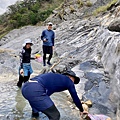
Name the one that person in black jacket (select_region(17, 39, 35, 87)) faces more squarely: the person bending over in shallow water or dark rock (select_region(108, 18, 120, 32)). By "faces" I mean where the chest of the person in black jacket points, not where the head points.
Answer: the person bending over in shallow water

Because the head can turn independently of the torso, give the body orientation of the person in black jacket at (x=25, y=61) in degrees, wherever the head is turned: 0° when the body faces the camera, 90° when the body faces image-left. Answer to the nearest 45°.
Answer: approximately 315°

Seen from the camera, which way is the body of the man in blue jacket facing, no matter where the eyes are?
toward the camera

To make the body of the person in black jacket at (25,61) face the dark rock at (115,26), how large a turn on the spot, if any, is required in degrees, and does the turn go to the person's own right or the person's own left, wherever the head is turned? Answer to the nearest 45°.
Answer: approximately 90° to the person's own left

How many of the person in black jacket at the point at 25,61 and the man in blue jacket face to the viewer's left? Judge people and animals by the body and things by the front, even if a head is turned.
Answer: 0

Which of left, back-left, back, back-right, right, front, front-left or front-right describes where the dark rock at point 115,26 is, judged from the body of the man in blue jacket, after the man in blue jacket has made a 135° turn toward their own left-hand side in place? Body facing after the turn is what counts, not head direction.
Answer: front-right

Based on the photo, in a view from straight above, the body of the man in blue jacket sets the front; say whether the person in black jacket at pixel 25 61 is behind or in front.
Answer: in front

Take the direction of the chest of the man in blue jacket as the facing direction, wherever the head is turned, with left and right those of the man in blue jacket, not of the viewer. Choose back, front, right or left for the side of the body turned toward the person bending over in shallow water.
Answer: front

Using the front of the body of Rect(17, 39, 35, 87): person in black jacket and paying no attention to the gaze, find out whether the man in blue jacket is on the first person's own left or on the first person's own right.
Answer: on the first person's own left

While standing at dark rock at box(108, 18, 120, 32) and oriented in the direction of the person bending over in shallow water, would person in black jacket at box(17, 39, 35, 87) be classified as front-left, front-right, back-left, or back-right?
front-right
